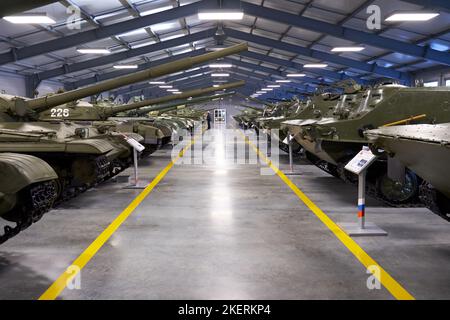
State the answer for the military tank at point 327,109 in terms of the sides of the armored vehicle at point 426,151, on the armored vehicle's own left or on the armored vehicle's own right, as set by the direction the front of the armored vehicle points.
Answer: on the armored vehicle's own right

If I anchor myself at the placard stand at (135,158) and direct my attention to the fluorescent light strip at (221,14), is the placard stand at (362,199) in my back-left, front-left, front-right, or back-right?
back-right

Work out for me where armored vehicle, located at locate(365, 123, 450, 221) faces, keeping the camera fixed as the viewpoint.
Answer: facing the viewer and to the left of the viewer

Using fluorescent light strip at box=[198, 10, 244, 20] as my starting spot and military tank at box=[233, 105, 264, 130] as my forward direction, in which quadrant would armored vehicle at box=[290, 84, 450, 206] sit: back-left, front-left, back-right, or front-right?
back-right
